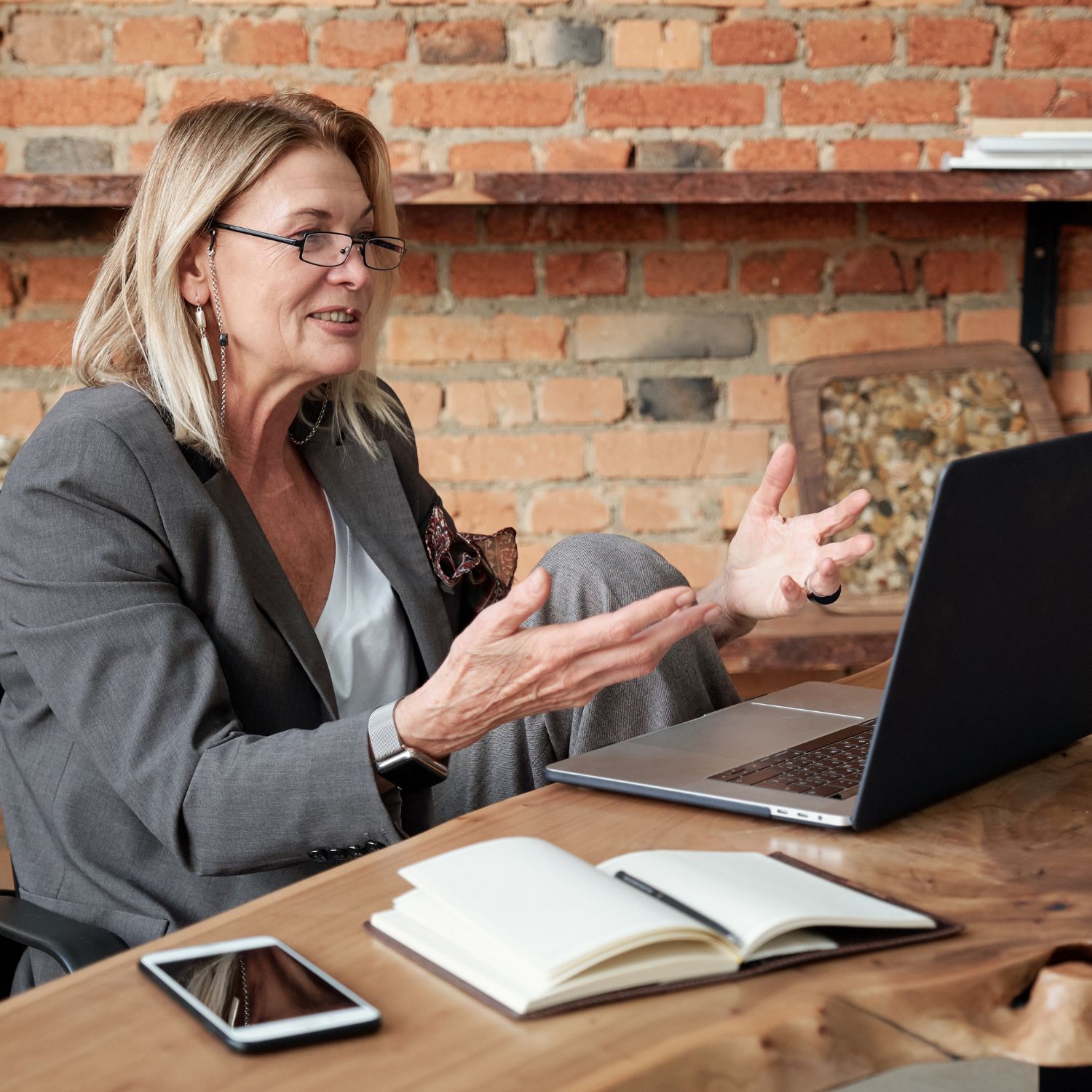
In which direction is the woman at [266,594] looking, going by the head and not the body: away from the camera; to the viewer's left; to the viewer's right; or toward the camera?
to the viewer's right

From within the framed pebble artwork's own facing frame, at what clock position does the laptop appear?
The laptop is roughly at 12 o'clock from the framed pebble artwork.

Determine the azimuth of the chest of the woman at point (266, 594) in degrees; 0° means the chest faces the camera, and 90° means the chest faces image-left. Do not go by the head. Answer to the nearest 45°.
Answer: approximately 315°

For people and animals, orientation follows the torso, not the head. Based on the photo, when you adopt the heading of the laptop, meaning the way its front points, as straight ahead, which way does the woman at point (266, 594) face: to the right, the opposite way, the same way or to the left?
the opposite way

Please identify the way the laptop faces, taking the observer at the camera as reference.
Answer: facing away from the viewer and to the left of the viewer

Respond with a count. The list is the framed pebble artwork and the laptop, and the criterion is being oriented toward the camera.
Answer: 1
